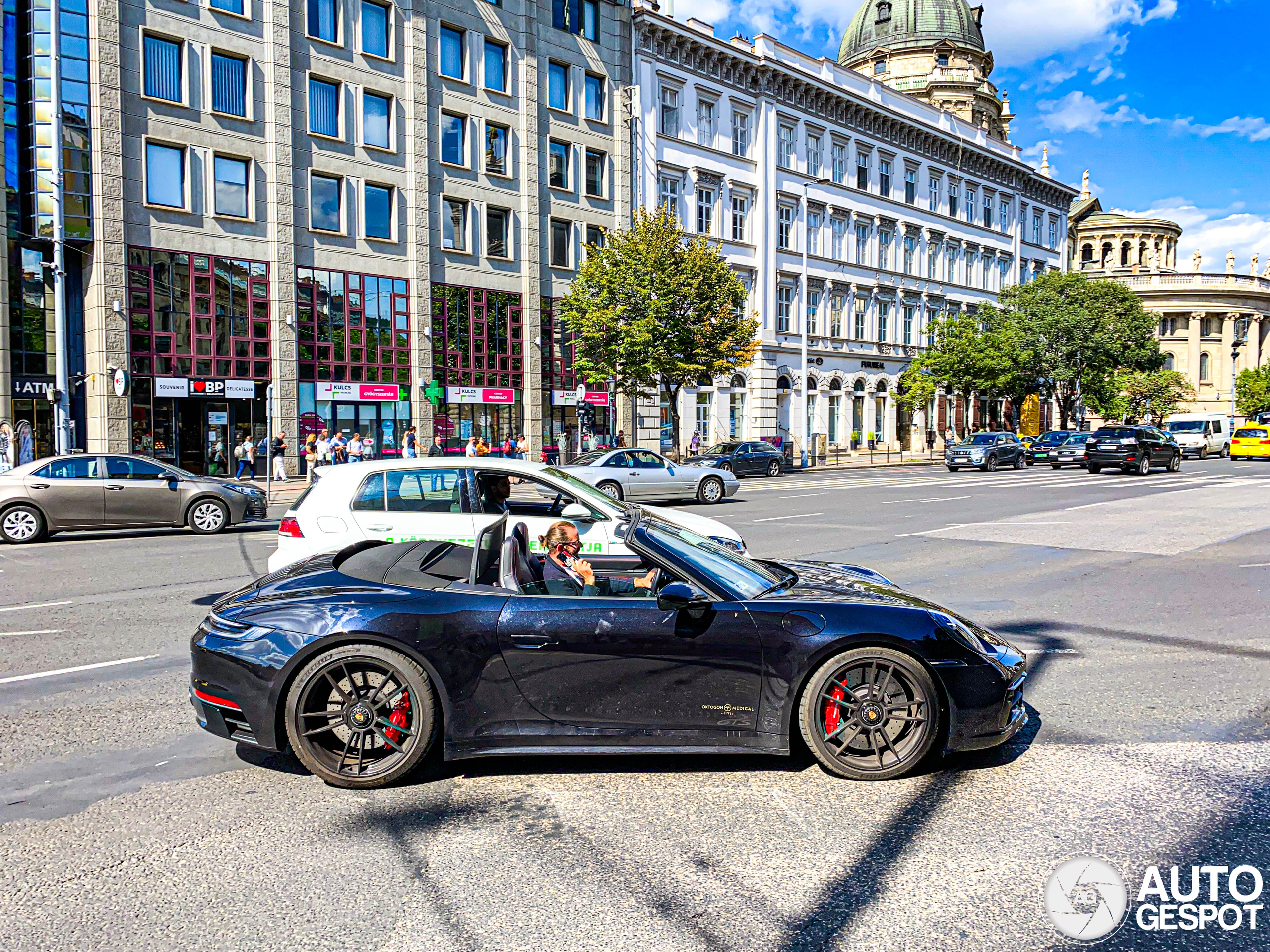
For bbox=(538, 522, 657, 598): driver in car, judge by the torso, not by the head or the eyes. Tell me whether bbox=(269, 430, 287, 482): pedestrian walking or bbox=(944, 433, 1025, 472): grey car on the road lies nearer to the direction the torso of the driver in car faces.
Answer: the grey car on the road

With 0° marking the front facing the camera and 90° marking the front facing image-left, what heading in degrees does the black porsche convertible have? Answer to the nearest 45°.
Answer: approximately 270°

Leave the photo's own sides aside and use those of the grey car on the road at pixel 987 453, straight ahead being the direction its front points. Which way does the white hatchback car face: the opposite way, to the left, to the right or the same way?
the opposite way

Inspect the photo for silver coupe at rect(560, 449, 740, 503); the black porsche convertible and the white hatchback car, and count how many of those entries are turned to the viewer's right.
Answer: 3

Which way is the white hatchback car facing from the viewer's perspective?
to the viewer's right

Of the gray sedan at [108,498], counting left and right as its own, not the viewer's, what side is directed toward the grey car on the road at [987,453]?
front

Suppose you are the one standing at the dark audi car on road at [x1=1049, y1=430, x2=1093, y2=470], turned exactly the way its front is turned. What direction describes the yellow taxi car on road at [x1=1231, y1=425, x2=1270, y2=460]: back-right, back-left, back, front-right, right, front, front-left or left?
back

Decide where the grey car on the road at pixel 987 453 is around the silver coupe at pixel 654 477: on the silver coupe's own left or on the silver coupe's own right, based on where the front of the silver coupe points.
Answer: on the silver coupe's own left

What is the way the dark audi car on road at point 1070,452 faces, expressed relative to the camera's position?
facing the viewer and to the left of the viewer

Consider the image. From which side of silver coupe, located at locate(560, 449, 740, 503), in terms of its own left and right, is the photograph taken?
right
